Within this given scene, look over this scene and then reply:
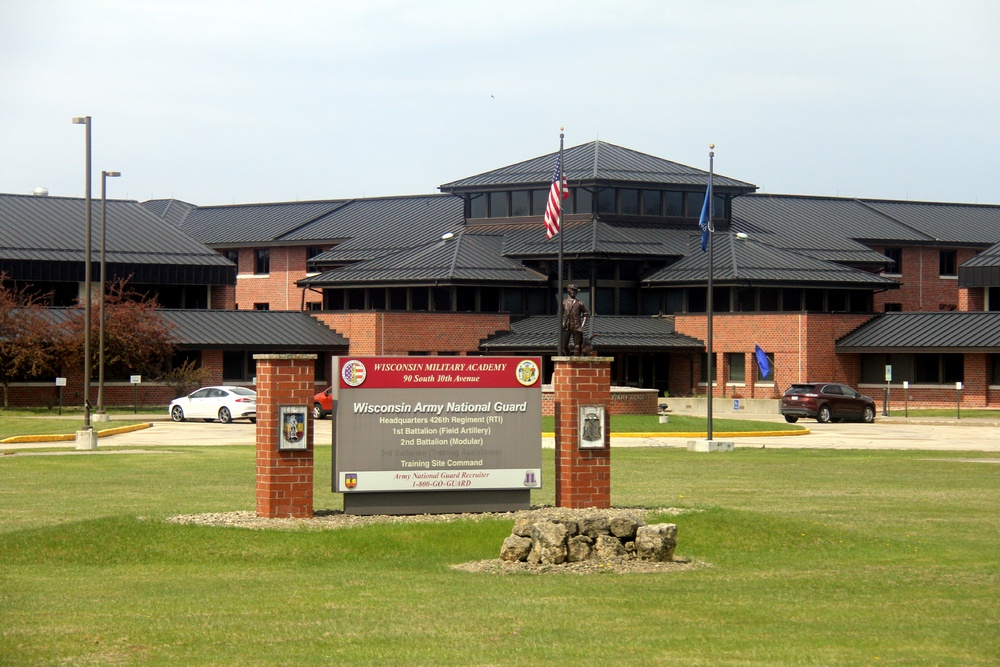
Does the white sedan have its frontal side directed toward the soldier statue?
no

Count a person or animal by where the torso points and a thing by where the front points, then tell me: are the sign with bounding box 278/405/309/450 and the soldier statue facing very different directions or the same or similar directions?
same or similar directions

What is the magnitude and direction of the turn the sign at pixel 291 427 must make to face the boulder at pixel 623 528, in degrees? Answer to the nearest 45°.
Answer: approximately 45° to its left

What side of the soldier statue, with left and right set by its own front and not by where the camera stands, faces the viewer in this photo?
front

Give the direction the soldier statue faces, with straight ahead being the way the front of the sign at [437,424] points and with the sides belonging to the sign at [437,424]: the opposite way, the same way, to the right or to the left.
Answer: the same way

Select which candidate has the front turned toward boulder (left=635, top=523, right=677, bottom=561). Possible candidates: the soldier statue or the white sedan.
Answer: the soldier statue

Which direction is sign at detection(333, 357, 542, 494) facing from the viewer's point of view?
toward the camera

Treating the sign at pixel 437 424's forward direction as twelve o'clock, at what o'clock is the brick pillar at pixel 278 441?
The brick pillar is roughly at 3 o'clock from the sign.

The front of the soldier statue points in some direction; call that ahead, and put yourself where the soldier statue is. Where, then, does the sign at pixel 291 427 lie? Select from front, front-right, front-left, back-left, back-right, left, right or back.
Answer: right

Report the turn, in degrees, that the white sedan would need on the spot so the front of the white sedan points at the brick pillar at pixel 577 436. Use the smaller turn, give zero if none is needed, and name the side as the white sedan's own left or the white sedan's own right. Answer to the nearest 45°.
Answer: approximately 135° to the white sedan's own left

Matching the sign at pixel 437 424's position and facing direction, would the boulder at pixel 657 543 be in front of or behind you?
in front

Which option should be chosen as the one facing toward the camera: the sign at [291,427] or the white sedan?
the sign

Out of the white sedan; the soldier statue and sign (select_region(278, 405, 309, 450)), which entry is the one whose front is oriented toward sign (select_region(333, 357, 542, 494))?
the soldier statue

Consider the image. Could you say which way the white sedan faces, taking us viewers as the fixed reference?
facing away from the viewer and to the left of the viewer

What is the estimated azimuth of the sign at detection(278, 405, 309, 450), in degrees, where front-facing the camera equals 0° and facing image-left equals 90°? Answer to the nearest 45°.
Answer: approximately 0°

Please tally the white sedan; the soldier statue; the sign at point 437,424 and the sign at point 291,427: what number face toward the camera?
3
